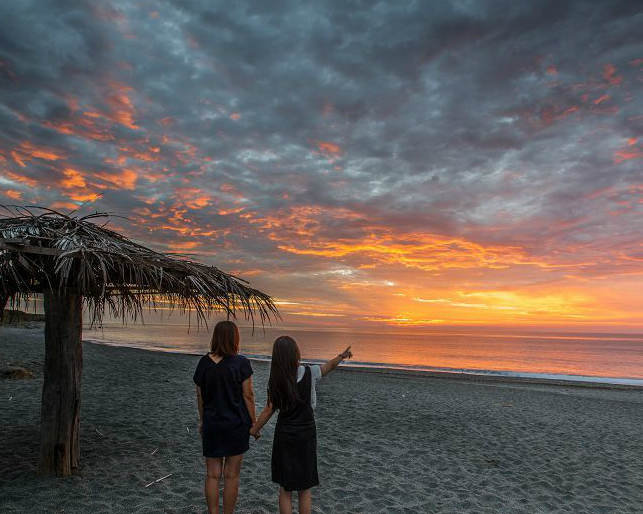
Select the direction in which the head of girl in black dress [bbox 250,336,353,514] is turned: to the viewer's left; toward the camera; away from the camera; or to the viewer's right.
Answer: away from the camera

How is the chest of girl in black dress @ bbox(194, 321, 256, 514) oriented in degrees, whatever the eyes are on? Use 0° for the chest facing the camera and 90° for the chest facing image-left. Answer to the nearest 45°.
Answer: approximately 180°

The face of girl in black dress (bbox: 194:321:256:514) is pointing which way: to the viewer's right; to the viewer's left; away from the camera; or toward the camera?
away from the camera

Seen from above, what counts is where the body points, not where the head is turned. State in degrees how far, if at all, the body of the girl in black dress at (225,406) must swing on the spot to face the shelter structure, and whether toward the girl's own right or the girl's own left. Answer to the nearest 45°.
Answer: approximately 45° to the girl's own left
